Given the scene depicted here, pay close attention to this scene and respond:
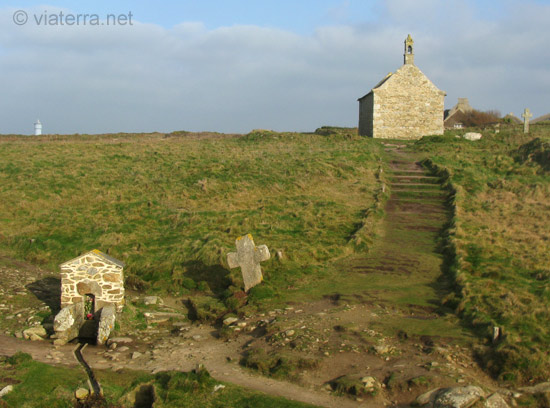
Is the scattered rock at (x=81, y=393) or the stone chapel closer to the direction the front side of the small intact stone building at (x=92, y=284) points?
the scattered rock

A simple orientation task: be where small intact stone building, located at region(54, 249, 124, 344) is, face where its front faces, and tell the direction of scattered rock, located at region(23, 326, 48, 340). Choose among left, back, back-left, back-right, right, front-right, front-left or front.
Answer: front-right

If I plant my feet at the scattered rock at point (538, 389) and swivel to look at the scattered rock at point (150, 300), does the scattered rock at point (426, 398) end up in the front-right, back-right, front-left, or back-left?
front-left

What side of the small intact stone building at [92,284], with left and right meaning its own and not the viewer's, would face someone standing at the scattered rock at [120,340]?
front

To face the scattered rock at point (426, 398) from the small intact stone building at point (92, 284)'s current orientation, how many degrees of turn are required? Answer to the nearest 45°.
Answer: approximately 45° to its left

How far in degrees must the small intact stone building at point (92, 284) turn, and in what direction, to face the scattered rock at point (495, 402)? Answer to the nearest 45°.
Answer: approximately 45° to its left

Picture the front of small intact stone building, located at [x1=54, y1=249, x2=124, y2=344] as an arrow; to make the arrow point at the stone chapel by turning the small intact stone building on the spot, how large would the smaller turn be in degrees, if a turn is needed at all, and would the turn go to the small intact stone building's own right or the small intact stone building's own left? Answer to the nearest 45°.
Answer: approximately 135° to the small intact stone building's own left

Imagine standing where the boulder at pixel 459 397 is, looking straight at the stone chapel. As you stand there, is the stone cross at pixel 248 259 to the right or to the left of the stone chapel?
left

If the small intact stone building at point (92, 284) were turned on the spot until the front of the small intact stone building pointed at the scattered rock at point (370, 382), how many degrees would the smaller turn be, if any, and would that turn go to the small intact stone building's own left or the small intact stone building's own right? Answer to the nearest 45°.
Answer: approximately 45° to the small intact stone building's own left

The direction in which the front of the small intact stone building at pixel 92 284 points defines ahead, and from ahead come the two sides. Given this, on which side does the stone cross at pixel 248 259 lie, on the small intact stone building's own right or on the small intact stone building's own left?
on the small intact stone building's own left

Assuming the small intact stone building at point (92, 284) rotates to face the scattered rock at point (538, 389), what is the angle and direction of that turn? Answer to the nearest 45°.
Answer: approximately 45° to its left

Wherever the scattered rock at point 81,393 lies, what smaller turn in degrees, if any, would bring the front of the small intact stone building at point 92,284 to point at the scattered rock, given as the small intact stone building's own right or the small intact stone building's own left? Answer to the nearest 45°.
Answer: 0° — it already faces it

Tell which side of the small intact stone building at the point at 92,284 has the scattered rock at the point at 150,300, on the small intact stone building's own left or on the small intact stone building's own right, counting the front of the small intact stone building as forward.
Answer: on the small intact stone building's own left

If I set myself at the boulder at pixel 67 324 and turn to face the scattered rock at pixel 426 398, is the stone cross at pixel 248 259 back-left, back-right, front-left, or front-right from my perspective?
front-left

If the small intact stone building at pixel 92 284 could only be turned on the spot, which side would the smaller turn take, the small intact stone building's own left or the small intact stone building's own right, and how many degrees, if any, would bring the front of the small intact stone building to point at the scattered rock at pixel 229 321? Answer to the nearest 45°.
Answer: approximately 45° to the small intact stone building's own left

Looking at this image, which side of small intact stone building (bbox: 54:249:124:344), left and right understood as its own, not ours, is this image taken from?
front
